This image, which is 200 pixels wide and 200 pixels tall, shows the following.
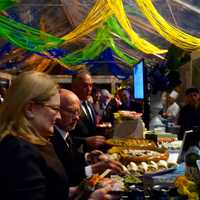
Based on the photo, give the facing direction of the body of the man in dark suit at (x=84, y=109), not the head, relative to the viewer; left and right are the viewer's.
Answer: facing the viewer and to the right of the viewer

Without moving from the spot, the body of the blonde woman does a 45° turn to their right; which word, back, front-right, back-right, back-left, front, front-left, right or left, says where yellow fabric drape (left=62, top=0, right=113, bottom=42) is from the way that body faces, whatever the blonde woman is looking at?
back-left

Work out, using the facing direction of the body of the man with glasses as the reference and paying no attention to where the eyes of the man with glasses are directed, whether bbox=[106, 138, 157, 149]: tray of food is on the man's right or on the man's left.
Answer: on the man's left

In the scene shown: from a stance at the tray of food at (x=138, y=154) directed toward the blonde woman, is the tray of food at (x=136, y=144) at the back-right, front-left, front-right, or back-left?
back-right

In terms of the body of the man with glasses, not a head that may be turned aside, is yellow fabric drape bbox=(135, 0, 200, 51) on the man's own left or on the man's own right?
on the man's own left

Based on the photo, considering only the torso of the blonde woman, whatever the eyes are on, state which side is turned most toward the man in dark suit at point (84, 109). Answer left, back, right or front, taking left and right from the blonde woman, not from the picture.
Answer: left

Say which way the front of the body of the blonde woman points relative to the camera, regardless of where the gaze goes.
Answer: to the viewer's right

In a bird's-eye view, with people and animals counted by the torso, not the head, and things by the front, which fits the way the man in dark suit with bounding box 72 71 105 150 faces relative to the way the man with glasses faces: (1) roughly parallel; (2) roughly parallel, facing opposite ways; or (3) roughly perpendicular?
roughly parallel

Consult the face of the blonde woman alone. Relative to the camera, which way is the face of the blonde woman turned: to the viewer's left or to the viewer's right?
to the viewer's right

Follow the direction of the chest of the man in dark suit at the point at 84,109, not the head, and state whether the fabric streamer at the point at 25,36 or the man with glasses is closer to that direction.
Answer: the man with glasses

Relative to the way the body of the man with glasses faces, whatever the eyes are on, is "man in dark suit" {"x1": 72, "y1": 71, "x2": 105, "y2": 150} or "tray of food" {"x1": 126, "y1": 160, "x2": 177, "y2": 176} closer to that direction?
the tray of food
